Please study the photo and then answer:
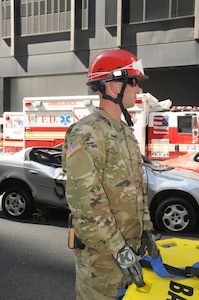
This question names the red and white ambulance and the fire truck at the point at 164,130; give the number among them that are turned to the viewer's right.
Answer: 2

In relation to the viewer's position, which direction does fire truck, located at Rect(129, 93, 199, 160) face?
facing to the right of the viewer

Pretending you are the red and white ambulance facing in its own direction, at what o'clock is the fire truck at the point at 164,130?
The fire truck is roughly at 1 o'clock from the red and white ambulance.

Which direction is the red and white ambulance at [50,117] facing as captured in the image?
to the viewer's right

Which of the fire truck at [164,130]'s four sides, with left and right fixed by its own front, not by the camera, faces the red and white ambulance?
back

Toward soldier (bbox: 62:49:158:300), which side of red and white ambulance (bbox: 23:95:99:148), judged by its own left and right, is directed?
right

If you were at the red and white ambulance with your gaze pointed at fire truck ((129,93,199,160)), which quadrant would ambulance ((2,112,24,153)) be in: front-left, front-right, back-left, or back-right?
back-left

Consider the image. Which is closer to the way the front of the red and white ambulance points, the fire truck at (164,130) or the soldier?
the fire truck

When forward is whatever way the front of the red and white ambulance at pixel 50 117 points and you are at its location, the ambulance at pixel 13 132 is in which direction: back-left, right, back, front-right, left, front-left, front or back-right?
back-left

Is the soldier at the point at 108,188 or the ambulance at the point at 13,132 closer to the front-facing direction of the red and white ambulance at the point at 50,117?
the soldier
